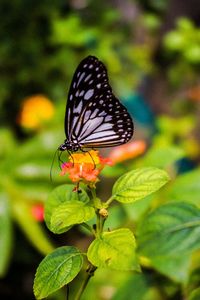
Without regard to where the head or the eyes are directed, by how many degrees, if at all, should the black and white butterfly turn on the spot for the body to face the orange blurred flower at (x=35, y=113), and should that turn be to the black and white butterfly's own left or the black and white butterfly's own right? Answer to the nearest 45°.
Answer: approximately 90° to the black and white butterfly's own right

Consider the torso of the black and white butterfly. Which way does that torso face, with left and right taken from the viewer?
facing to the left of the viewer

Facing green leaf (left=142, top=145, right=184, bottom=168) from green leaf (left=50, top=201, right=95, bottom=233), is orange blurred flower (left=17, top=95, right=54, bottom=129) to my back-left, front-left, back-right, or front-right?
front-left

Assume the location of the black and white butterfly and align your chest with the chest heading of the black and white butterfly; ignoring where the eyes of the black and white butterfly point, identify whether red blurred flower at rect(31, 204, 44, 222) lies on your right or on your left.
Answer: on your right
